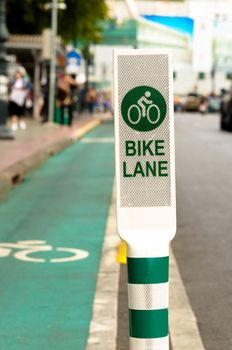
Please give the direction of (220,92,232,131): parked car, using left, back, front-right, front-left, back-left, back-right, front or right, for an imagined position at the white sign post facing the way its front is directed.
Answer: back

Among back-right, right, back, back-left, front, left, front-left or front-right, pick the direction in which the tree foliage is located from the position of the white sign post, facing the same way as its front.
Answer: back

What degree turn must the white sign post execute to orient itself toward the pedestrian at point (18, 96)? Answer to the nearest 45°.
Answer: approximately 180°

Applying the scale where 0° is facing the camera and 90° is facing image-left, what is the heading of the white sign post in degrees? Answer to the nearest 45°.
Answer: approximately 0°

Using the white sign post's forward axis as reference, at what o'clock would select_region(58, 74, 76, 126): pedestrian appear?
The pedestrian is roughly at 6 o'clock from the white sign post.
